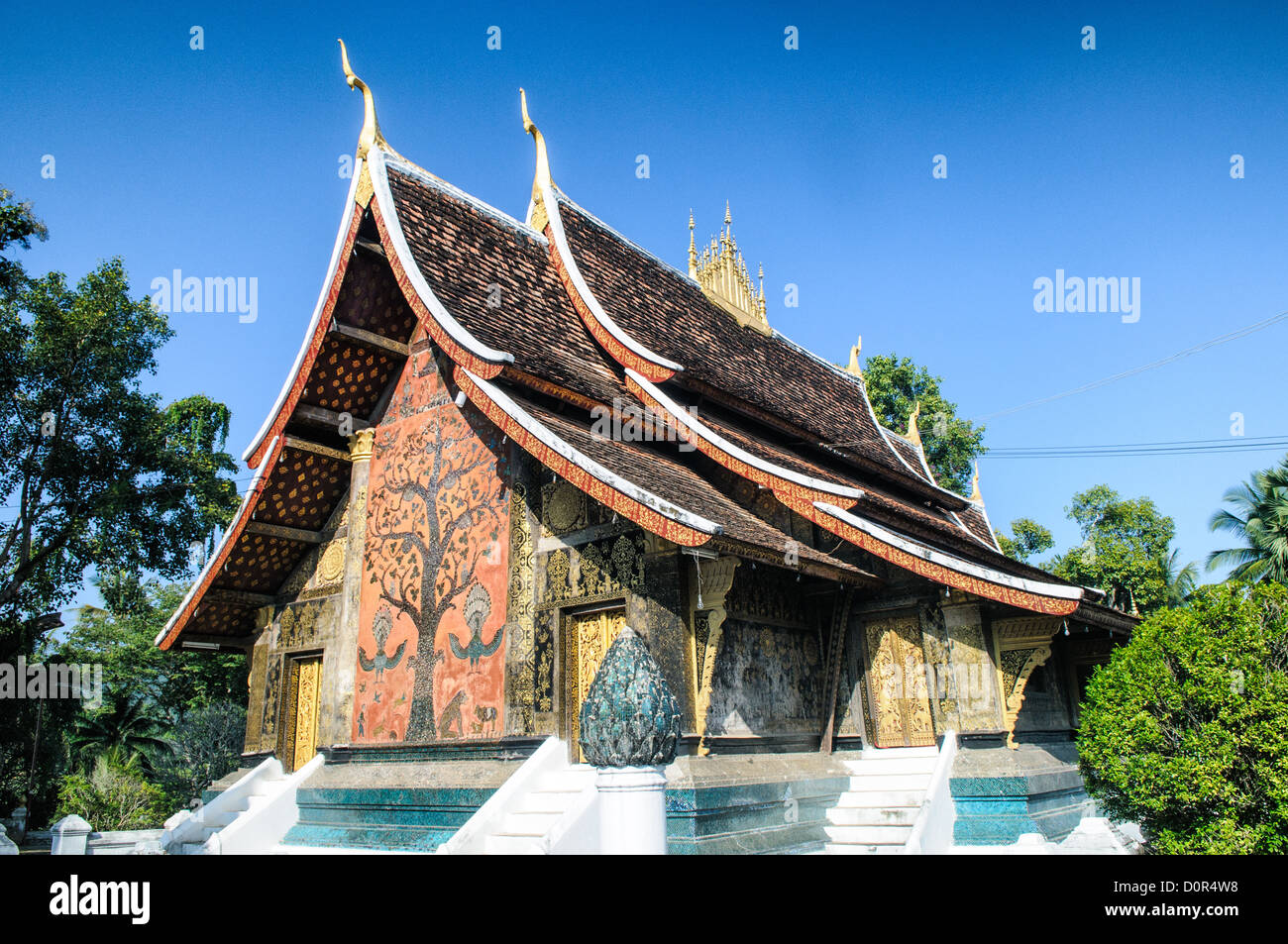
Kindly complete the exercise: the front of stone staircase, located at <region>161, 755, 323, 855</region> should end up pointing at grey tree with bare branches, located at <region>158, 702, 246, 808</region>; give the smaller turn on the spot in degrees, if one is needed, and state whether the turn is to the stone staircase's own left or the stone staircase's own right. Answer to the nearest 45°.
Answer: approximately 135° to the stone staircase's own right

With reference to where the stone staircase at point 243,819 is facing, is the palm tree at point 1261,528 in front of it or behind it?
behind

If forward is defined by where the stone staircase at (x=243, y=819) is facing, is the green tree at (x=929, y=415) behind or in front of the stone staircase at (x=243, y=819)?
behind

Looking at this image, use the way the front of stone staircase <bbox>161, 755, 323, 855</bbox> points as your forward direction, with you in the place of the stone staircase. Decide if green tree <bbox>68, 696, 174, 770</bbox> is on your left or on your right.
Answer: on your right

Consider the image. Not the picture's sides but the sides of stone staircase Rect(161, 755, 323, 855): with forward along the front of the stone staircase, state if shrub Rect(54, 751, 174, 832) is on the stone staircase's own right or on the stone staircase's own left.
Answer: on the stone staircase's own right

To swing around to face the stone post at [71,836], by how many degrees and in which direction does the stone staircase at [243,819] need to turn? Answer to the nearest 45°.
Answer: approximately 90° to its right

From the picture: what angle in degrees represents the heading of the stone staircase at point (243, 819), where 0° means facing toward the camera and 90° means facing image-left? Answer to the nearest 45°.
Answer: approximately 45°

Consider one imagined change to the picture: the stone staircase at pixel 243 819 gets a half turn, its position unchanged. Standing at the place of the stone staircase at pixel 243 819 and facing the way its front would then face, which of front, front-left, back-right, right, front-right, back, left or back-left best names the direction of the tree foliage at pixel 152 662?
front-left

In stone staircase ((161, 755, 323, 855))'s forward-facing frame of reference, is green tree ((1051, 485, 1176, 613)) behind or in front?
behind

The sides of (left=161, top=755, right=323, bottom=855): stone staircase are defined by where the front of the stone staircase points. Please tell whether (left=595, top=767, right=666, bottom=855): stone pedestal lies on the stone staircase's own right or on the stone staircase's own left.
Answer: on the stone staircase's own left
